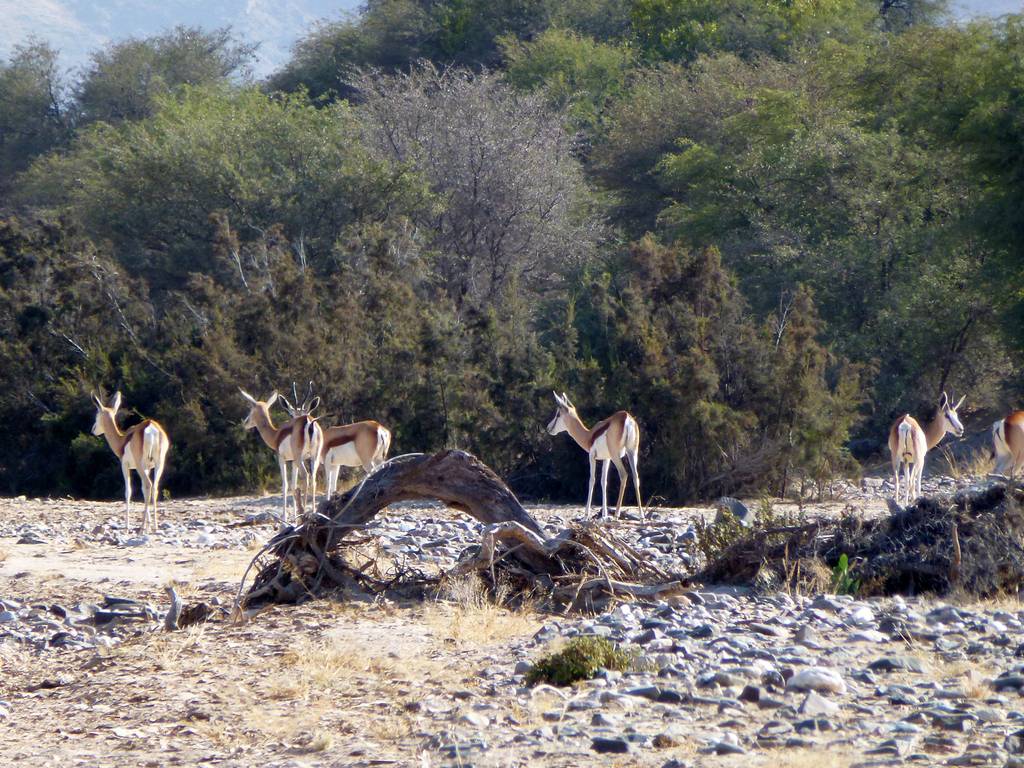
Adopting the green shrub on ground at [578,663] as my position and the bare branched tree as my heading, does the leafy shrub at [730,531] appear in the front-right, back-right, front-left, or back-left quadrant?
front-right

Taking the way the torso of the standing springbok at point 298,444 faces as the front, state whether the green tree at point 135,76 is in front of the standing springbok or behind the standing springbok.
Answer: in front

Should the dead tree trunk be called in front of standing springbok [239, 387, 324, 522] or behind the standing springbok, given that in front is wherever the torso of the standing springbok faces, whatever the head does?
behind

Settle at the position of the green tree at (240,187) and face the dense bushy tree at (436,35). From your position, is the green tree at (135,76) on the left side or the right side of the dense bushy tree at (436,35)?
left

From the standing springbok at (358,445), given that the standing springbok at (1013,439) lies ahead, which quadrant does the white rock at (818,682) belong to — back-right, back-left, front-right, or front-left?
front-right

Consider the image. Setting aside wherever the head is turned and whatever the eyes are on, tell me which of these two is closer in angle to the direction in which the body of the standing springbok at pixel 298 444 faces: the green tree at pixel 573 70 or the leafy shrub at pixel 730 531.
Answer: the green tree

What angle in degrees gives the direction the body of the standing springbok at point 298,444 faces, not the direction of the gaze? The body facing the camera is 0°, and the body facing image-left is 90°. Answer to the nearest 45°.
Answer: approximately 135°

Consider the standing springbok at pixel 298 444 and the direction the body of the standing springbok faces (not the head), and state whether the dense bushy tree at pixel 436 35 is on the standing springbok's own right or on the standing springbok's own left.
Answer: on the standing springbok's own right

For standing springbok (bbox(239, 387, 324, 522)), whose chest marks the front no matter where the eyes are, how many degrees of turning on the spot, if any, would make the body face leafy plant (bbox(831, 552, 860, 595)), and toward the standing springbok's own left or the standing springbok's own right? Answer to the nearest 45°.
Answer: approximately 180°

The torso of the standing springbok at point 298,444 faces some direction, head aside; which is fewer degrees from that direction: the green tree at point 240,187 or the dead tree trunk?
the green tree

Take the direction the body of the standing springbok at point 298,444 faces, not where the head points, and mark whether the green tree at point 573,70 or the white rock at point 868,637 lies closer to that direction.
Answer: the green tree
